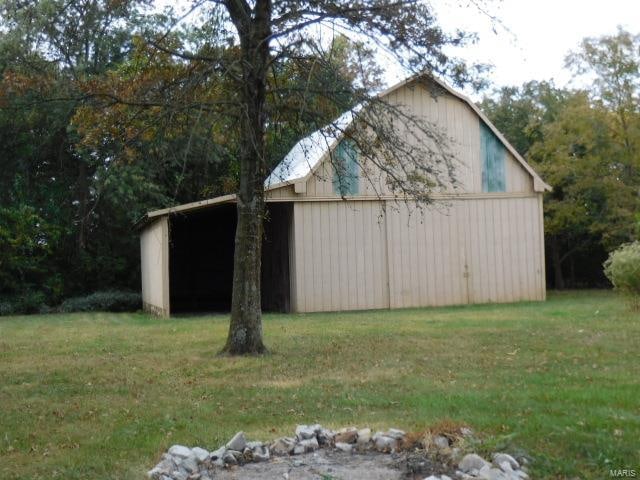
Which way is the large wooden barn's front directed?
toward the camera

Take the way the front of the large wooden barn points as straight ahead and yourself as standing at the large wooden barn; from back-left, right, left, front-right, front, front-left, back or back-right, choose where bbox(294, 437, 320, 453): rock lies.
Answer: front

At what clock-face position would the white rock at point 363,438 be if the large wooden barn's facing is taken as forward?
The white rock is roughly at 12 o'clock from the large wooden barn.

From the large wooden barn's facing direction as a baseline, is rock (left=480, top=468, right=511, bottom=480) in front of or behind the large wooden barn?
in front

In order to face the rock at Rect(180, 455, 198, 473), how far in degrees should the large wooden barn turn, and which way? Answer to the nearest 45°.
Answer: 0° — it already faces it

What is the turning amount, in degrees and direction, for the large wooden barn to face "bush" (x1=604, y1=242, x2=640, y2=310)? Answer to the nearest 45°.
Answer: approximately 45° to its left

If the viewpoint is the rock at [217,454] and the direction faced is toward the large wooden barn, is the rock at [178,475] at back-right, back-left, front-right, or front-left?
back-left

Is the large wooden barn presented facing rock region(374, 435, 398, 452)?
yes

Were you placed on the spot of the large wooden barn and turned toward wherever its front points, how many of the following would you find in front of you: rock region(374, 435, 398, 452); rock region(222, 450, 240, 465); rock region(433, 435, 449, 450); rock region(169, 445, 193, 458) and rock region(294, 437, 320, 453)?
5

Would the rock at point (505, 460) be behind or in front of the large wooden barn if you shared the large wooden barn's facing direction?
in front

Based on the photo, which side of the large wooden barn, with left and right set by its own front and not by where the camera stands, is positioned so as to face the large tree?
front

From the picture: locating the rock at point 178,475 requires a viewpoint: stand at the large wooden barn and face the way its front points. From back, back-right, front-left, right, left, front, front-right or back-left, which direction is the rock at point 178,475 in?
front

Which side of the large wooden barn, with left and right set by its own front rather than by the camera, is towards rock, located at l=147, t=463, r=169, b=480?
front
